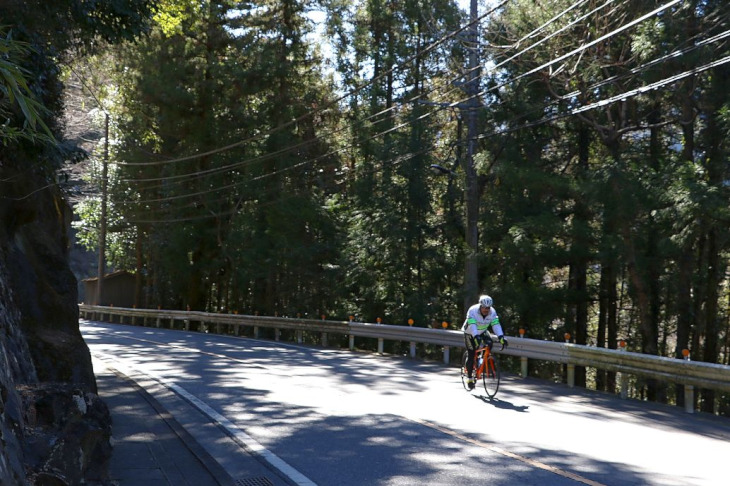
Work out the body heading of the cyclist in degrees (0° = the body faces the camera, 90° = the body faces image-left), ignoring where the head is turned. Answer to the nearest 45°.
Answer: approximately 315°

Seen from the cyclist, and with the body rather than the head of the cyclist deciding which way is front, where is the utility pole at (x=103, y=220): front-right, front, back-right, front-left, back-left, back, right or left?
back

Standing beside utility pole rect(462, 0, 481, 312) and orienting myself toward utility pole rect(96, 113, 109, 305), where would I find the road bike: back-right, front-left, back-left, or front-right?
back-left

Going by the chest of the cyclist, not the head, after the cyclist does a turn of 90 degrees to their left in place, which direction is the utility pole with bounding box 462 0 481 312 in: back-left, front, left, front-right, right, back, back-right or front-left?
front-left
